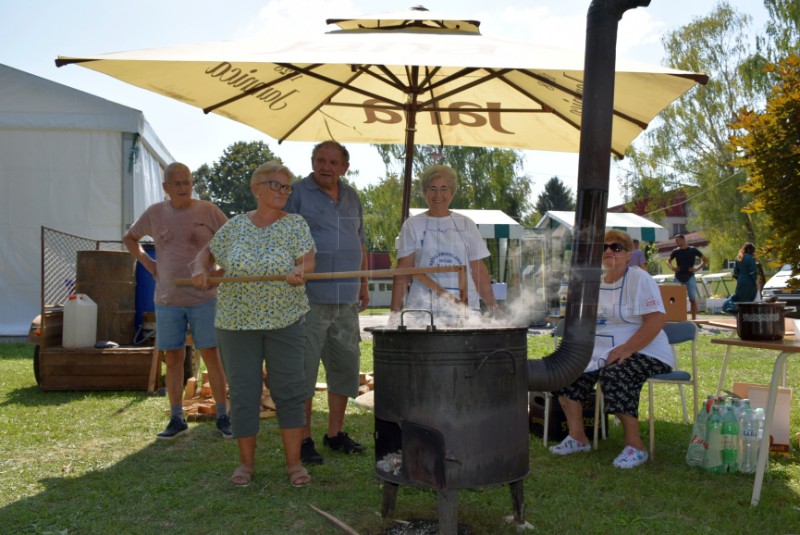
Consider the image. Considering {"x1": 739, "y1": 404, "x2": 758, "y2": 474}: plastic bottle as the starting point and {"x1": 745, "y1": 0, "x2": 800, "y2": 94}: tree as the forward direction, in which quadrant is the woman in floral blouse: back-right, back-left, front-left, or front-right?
back-left

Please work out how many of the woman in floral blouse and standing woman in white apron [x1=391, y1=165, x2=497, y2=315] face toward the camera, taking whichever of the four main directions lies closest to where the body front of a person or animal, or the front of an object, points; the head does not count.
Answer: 2

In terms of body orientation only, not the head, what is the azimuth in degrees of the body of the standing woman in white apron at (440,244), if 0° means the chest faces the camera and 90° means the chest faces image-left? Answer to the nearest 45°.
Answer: approximately 0°

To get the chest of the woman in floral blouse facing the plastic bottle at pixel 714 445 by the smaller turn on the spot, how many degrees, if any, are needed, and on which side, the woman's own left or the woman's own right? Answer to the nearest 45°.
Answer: approximately 90° to the woman's own left

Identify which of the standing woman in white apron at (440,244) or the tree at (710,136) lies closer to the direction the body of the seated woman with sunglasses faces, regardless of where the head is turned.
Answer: the standing woman in white apron

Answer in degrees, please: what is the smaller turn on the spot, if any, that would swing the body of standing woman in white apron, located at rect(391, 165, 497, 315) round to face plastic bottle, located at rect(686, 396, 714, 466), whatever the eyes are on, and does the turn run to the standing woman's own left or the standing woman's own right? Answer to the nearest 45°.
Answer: approximately 90° to the standing woman's own left

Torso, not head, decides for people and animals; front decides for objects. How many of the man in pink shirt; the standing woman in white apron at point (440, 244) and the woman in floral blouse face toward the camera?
3

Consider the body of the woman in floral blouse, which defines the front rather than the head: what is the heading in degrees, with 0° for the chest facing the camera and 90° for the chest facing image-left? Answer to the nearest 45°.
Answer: approximately 0°

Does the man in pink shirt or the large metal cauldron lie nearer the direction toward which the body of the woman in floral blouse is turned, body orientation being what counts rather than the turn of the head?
the large metal cauldron

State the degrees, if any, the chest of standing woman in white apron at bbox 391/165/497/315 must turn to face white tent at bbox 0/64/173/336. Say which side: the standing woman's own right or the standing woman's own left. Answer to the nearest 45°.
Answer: approximately 135° to the standing woman's own right
